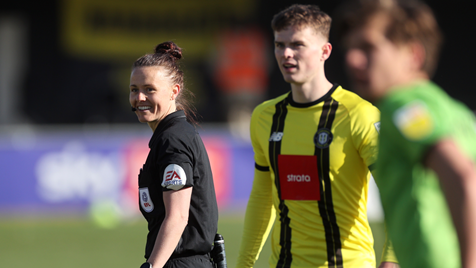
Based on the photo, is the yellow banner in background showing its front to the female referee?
yes

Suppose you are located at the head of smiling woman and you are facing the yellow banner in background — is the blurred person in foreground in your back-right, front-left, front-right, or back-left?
back-right

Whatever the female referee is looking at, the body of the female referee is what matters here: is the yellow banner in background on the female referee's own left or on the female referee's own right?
on the female referee's own right

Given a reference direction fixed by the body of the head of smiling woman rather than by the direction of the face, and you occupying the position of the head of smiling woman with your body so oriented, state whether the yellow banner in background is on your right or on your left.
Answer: on your right

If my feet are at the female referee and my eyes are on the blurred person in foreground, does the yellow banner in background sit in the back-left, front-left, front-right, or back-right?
back-left

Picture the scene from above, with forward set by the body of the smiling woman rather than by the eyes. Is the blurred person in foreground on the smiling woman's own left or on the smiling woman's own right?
on the smiling woman's own left

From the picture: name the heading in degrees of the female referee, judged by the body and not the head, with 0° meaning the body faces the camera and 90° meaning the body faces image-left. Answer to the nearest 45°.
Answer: approximately 90°

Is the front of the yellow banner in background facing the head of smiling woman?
yes
